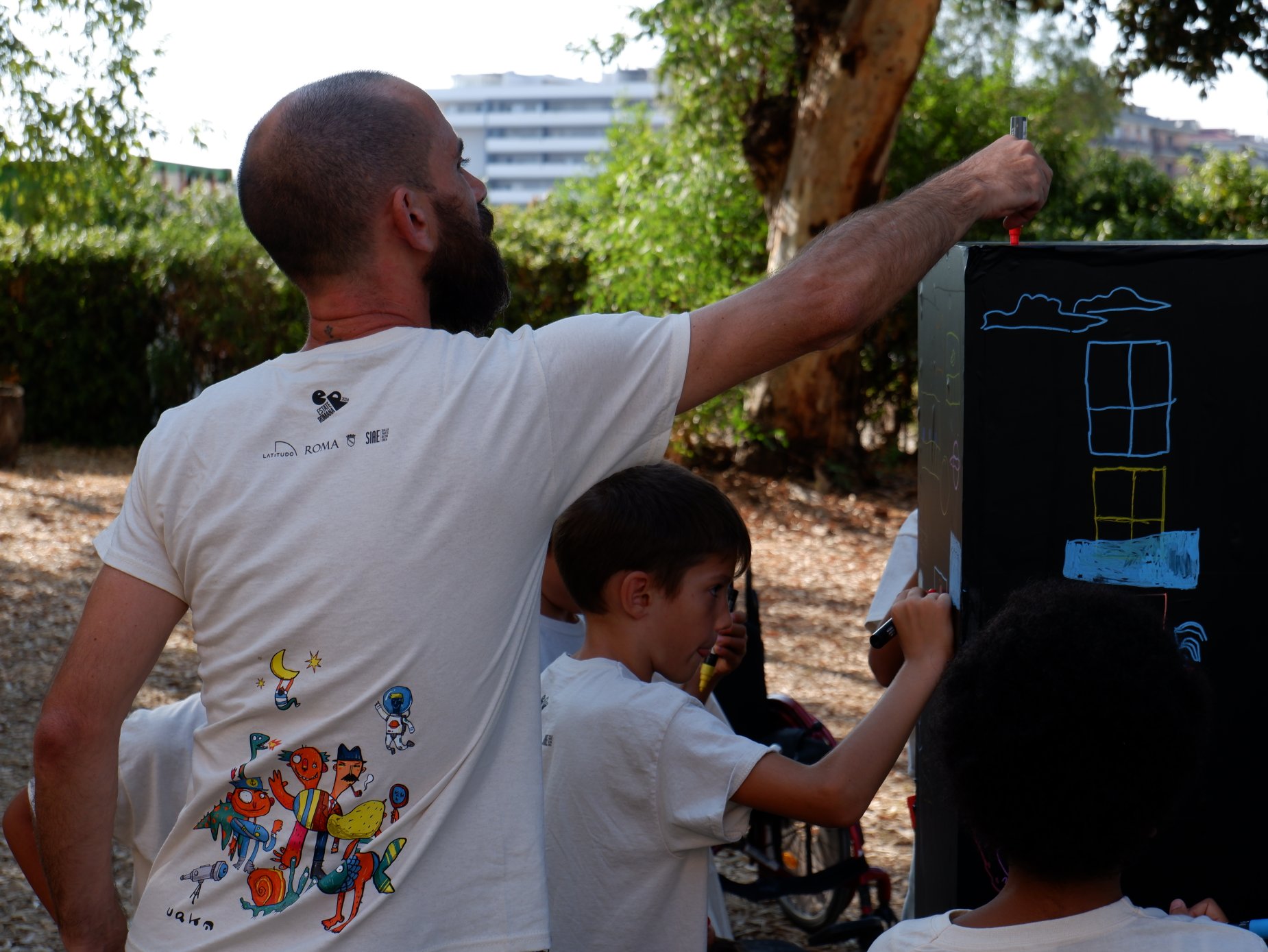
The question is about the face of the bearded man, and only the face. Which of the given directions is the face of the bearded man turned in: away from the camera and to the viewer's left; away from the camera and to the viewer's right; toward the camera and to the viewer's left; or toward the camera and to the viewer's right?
away from the camera and to the viewer's right

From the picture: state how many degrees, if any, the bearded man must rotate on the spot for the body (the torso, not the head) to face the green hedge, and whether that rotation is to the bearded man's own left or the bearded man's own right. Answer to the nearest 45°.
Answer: approximately 45° to the bearded man's own left

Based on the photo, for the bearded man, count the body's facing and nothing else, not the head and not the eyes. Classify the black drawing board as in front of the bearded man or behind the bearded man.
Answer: in front

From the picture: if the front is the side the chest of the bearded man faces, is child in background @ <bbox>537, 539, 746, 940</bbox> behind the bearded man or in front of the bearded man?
in front

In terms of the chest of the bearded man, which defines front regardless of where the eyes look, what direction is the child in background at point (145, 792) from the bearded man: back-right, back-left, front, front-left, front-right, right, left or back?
left

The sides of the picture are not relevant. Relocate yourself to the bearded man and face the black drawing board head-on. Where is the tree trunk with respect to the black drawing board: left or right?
left

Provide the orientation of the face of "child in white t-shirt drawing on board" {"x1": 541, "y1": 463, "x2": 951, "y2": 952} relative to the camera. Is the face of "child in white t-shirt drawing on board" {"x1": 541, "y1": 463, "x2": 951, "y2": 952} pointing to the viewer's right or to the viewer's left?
to the viewer's right

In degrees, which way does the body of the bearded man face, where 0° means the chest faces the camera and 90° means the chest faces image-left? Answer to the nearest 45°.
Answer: approximately 225°
